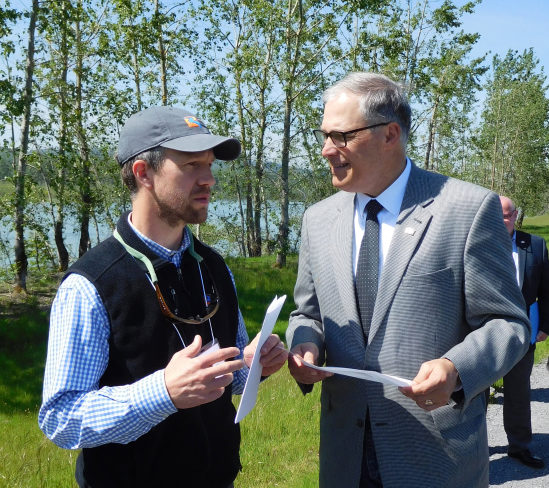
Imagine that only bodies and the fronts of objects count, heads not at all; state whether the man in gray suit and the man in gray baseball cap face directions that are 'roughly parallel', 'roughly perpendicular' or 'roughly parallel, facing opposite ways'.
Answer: roughly perpendicular

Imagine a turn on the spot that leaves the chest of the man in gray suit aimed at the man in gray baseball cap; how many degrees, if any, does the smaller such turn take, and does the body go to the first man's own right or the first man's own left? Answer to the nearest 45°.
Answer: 0° — they already face them

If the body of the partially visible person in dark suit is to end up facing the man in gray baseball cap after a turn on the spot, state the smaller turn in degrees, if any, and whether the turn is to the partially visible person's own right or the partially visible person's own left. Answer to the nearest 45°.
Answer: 0° — they already face them

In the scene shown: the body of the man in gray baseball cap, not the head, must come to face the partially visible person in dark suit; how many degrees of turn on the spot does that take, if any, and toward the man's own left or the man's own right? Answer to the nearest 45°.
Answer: approximately 90° to the man's own left

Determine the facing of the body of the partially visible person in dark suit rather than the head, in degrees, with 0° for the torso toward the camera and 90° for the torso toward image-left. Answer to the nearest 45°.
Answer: approximately 0°

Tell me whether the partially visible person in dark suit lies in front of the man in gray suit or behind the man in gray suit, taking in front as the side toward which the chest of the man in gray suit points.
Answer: behind

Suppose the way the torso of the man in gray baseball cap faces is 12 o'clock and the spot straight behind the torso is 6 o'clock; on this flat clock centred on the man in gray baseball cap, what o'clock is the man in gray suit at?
The man in gray suit is roughly at 10 o'clock from the man in gray baseball cap.

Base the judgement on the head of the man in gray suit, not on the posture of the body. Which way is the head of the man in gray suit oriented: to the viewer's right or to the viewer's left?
to the viewer's left

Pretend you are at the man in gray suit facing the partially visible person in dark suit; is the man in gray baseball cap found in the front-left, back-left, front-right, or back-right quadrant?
back-left
